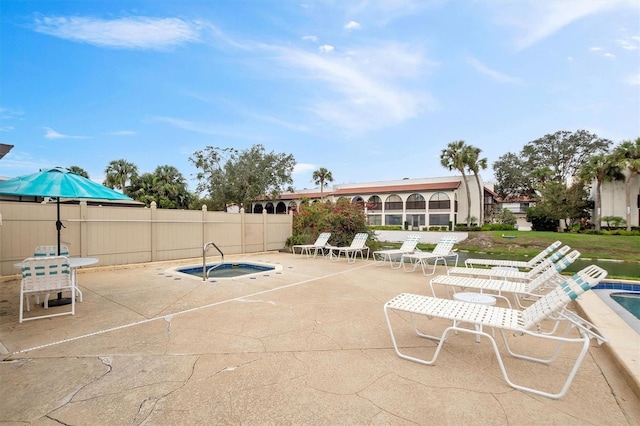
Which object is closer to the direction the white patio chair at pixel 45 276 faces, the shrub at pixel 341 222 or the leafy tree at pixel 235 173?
the leafy tree

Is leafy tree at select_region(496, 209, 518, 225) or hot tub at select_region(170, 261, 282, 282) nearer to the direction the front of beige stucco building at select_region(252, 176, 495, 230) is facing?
the hot tub

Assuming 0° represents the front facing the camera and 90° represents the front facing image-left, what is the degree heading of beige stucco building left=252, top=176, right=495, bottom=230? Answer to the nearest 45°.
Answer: approximately 45°

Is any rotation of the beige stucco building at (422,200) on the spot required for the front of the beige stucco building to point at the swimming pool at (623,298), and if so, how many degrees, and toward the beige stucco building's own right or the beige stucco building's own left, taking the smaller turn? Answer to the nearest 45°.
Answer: approximately 45° to the beige stucco building's own left

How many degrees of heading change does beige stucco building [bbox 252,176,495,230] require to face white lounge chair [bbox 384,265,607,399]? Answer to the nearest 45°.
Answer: approximately 45° to its left

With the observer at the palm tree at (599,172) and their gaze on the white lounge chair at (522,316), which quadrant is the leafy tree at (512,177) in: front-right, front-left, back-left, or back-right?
back-right

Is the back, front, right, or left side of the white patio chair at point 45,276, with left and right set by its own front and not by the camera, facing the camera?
back

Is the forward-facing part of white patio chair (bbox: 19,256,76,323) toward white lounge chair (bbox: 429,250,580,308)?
no

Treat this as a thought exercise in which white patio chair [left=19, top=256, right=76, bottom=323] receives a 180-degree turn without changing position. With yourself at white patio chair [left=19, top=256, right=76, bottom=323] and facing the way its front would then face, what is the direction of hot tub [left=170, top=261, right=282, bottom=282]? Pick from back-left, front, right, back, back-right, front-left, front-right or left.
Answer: back-left

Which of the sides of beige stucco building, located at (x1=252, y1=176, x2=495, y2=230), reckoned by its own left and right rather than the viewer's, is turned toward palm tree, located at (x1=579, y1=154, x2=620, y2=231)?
left
